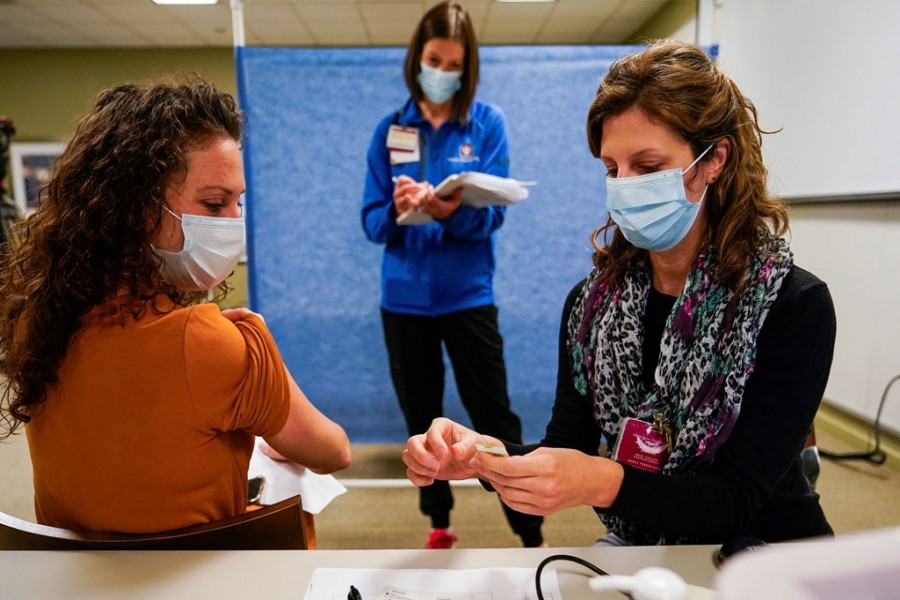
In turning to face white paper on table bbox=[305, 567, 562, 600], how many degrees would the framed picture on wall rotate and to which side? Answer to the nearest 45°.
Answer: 0° — it already faces it

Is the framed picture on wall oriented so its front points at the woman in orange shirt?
yes

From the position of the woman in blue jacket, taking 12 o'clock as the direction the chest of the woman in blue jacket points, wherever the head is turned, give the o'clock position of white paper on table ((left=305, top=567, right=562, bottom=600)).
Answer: The white paper on table is roughly at 12 o'clock from the woman in blue jacket.

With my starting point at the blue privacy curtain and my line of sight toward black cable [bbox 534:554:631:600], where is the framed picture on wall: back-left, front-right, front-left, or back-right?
back-right

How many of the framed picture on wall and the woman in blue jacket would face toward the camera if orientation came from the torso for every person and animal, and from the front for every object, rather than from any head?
2

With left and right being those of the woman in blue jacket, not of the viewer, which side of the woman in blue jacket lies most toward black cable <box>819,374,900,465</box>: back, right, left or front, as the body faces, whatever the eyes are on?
left

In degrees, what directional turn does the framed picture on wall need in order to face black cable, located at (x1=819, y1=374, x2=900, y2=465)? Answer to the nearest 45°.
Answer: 0° — it already faces it

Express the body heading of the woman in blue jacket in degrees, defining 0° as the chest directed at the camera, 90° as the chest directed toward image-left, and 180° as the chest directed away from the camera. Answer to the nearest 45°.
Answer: approximately 0°

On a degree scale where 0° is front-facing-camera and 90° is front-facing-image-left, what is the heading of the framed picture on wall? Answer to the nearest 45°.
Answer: approximately 0°

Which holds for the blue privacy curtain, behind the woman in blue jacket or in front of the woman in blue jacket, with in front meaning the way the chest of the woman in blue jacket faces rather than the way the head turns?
behind

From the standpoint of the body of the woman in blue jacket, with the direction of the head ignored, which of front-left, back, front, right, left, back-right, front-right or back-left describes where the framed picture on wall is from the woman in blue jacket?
back-right

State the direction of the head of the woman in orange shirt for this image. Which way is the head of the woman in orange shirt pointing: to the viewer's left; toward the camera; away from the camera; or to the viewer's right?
to the viewer's right
